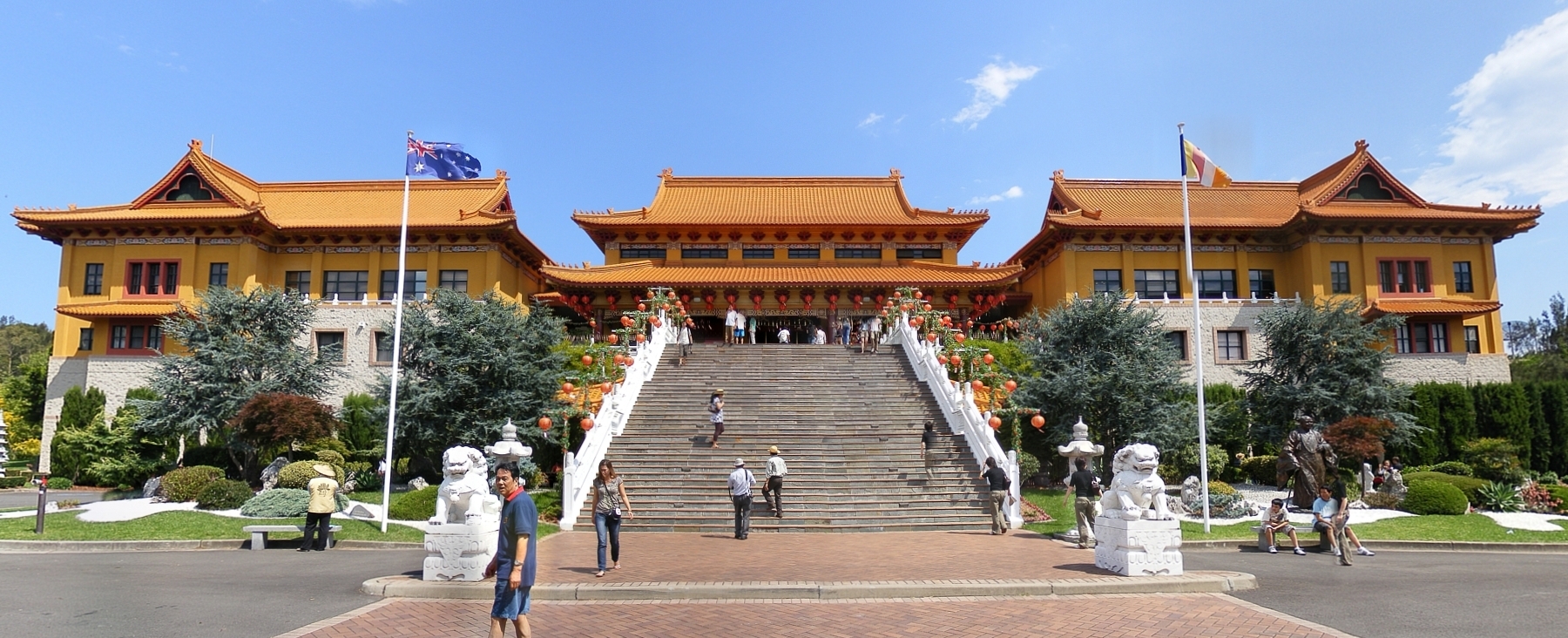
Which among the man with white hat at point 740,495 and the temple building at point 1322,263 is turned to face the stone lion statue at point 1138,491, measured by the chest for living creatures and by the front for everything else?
the temple building

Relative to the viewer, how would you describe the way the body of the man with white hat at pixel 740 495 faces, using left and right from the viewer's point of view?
facing away from the viewer

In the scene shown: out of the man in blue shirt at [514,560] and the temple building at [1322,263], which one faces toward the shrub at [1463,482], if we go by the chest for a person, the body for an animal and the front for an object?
the temple building

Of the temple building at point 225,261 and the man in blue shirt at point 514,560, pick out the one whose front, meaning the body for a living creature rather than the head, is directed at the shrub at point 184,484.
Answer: the temple building

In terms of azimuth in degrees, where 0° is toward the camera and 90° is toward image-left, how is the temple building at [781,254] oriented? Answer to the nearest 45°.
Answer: approximately 0°

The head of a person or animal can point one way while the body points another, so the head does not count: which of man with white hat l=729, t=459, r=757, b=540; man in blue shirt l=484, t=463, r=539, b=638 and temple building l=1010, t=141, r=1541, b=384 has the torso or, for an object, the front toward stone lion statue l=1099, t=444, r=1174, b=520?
the temple building

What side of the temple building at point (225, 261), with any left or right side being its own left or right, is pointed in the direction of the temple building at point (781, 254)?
left
